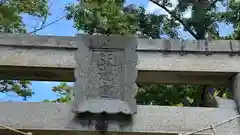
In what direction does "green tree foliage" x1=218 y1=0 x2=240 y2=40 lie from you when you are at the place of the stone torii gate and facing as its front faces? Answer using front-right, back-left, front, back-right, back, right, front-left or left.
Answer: back-left

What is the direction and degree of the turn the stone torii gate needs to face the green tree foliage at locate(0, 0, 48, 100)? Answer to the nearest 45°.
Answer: approximately 135° to its right

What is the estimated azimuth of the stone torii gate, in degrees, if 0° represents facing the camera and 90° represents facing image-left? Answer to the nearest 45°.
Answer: approximately 0°

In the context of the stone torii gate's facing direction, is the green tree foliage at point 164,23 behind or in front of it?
behind
